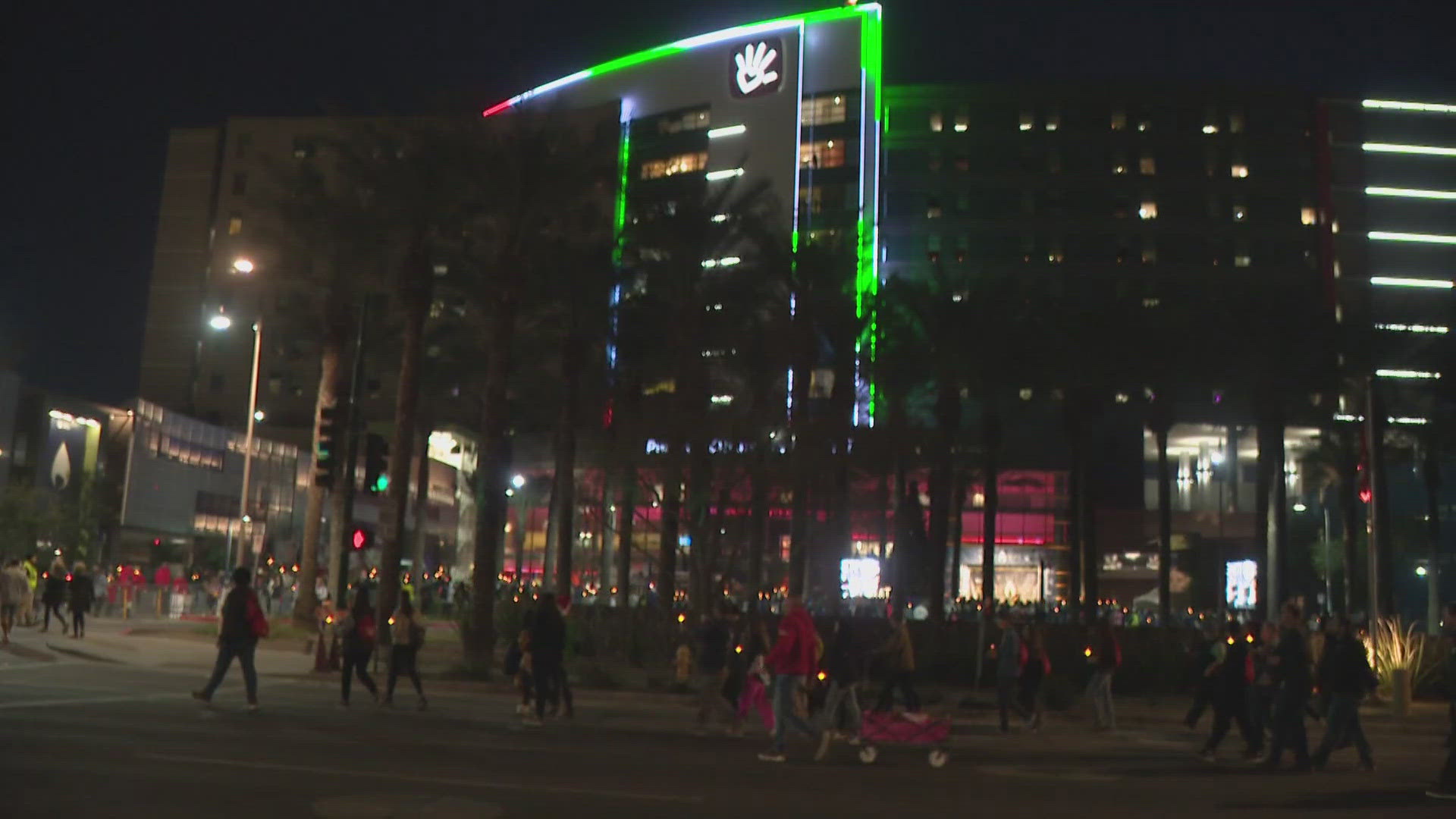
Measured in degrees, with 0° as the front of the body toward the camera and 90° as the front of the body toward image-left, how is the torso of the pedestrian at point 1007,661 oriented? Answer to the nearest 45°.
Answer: approximately 90°

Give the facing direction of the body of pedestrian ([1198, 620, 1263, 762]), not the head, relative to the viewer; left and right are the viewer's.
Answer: facing to the left of the viewer

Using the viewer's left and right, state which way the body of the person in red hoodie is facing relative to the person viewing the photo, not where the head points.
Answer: facing to the left of the viewer

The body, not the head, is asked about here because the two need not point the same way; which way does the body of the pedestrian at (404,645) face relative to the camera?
away from the camera
